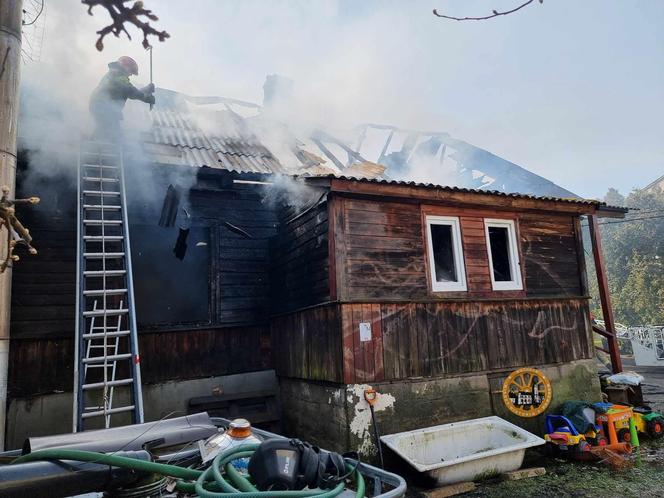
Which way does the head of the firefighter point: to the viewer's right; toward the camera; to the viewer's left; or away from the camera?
to the viewer's right

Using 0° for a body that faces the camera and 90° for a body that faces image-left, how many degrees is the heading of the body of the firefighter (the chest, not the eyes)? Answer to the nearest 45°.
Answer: approximately 270°

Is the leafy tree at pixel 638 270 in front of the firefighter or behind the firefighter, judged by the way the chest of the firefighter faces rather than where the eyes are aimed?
in front

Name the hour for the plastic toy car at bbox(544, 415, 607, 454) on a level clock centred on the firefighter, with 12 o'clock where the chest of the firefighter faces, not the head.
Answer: The plastic toy car is roughly at 1 o'clock from the firefighter.

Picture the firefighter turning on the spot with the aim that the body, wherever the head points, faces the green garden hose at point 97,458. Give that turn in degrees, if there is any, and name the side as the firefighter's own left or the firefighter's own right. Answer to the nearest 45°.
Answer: approximately 90° to the firefighter's own right

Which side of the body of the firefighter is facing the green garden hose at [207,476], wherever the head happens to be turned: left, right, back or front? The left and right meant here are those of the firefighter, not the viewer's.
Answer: right

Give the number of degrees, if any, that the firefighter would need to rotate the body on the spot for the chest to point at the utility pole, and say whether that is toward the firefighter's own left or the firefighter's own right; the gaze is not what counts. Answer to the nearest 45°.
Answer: approximately 90° to the firefighter's own right
